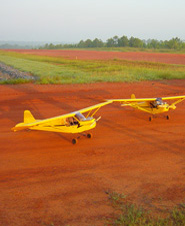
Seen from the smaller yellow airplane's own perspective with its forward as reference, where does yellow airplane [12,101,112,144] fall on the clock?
The yellow airplane is roughly at 3 o'clock from the smaller yellow airplane.

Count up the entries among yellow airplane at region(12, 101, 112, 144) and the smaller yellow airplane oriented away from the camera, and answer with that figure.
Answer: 0

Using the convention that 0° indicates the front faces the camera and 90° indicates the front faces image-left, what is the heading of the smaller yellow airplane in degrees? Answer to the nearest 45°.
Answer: approximately 315°

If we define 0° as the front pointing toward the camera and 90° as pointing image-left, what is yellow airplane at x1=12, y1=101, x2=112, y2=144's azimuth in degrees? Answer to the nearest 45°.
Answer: approximately 315°

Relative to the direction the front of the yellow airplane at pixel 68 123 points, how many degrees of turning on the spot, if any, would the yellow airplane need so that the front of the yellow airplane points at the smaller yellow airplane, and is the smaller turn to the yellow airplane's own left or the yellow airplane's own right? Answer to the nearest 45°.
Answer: approximately 90° to the yellow airplane's own left
